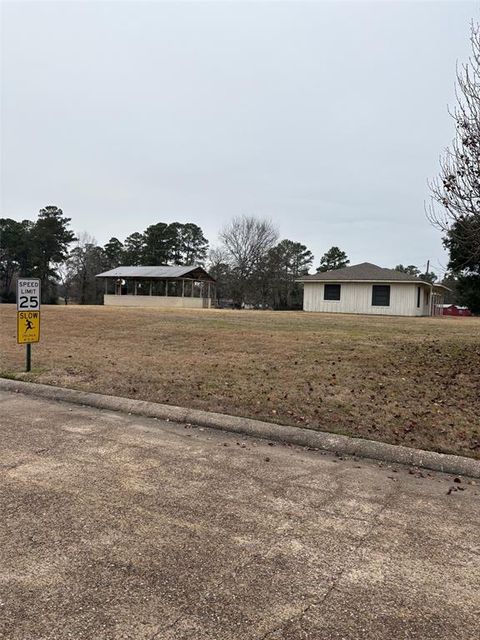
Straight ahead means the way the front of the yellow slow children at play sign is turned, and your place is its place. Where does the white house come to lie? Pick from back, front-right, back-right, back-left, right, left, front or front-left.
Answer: back-left

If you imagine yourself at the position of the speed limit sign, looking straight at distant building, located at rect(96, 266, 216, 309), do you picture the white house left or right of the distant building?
right

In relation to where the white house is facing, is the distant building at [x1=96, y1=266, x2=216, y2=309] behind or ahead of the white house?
behind

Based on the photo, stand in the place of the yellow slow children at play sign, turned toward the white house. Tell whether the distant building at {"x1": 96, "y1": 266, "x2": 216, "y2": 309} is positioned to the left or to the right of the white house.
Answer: left

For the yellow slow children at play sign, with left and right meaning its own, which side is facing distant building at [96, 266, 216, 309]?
back

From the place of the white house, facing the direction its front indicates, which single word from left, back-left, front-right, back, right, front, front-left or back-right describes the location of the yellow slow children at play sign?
right

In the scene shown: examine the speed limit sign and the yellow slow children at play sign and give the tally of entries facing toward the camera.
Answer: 2

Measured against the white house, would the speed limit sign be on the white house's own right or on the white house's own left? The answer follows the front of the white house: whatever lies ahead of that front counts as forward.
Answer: on the white house's own right
